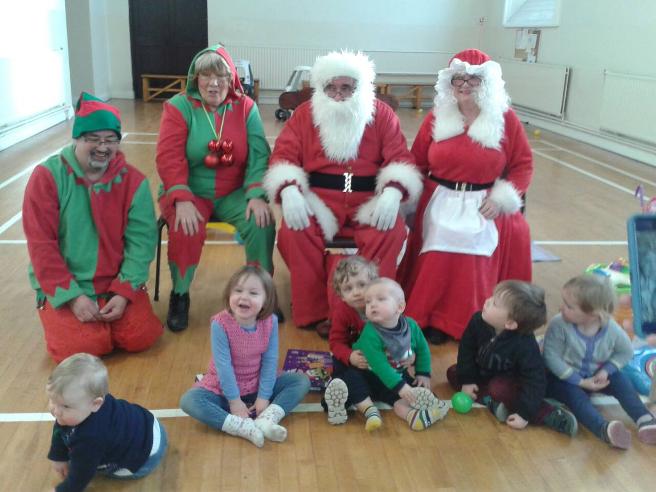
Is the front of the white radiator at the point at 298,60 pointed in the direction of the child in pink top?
yes

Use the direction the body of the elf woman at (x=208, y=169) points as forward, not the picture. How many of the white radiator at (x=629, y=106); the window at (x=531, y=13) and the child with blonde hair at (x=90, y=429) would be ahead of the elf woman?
1

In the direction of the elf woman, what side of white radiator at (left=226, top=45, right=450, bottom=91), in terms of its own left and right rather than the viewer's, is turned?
front

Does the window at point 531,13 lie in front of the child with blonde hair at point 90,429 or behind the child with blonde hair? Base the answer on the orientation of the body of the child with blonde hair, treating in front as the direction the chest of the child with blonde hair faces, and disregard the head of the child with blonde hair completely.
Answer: behind

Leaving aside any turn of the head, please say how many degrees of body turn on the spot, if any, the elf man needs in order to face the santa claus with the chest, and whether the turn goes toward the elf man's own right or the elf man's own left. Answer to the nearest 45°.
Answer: approximately 90° to the elf man's own left

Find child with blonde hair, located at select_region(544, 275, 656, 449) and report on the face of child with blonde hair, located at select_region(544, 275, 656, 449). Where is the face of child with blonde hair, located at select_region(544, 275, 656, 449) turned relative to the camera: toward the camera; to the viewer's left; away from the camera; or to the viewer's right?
to the viewer's left

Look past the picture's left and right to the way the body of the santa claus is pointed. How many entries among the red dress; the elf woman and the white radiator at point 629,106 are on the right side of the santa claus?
1

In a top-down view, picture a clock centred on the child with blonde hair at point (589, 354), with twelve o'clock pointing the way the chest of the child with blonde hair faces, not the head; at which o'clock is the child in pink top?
The child in pink top is roughly at 2 o'clock from the child with blonde hair.

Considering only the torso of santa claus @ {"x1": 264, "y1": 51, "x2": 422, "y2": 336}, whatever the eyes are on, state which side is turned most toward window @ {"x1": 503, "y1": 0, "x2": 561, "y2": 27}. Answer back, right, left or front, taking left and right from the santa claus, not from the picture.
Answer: back

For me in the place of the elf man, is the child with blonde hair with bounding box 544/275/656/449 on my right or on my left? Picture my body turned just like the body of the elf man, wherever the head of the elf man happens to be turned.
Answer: on my left

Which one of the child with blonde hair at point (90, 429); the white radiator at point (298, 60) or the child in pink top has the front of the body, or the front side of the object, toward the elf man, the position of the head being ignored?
the white radiator
